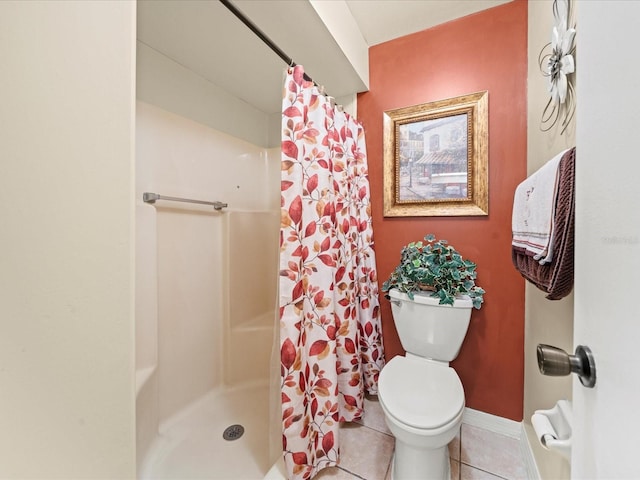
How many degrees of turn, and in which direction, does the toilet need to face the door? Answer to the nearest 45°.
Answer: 0° — it already faces it

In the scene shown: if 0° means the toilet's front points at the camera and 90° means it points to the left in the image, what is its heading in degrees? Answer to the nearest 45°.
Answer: approximately 0°
